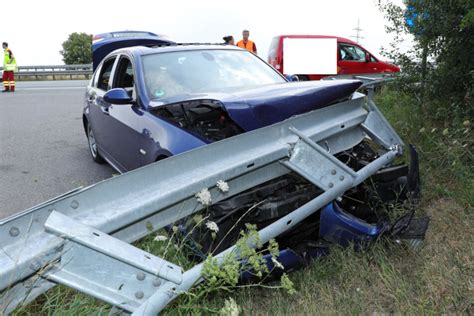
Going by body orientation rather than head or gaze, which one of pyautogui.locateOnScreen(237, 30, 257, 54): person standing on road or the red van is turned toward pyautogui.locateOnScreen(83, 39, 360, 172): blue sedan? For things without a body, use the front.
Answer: the person standing on road

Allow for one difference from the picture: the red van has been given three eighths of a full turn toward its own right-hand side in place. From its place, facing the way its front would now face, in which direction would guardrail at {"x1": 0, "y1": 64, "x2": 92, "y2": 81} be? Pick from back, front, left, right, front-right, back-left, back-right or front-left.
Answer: right

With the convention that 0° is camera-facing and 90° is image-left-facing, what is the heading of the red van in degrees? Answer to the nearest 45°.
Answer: approximately 270°

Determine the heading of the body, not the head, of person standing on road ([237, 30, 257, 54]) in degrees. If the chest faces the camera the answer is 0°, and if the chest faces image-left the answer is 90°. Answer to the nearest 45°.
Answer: approximately 0°

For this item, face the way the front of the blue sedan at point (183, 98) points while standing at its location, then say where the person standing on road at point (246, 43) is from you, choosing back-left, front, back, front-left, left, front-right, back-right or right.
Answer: back-left

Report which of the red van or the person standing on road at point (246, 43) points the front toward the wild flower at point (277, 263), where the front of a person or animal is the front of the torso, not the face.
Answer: the person standing on road

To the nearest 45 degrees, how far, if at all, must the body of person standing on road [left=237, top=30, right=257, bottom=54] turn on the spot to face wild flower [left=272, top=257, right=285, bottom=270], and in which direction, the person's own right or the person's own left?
0° — they already face it

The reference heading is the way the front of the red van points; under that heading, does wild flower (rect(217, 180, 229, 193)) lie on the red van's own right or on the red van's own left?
on the red van's own right

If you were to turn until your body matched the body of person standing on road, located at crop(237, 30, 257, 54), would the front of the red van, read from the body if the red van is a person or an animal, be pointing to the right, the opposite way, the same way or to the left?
to the left

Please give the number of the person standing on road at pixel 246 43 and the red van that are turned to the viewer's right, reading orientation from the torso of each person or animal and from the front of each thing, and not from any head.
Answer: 1

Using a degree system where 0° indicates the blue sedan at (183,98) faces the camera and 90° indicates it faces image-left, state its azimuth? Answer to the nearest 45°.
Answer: approximately 315°
